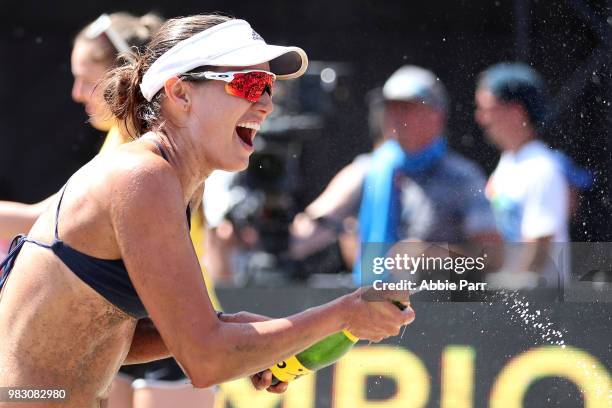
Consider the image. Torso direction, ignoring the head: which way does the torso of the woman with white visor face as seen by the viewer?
to the viewer's right

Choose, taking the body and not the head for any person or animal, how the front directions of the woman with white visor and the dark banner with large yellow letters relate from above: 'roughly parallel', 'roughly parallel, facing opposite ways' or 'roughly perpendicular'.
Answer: roughly perpendicular

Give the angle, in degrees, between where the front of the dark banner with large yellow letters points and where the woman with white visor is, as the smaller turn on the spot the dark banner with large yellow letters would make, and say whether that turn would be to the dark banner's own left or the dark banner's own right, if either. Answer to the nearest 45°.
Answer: approximately 45° to the dark banner's own right

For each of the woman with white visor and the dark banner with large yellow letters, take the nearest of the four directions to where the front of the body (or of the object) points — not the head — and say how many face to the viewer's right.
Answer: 1

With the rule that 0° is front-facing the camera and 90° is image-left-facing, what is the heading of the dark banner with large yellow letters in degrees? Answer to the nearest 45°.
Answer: approximately 0°
